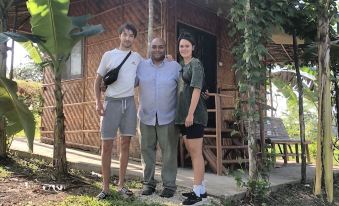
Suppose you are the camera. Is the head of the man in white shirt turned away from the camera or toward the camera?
toward the camera

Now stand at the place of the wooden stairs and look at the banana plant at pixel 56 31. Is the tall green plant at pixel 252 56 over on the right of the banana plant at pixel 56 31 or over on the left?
left

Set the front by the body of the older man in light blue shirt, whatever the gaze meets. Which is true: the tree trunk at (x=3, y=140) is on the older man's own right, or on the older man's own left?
on the older man's own right

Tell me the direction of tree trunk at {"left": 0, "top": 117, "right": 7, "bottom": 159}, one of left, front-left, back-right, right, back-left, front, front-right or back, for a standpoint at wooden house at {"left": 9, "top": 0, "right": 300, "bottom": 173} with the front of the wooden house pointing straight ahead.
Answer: right

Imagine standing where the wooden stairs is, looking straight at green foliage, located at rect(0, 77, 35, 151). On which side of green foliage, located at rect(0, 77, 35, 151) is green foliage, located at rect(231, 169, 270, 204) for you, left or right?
left

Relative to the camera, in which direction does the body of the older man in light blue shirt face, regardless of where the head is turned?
toward the camera
